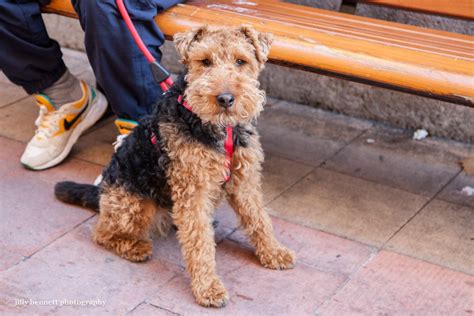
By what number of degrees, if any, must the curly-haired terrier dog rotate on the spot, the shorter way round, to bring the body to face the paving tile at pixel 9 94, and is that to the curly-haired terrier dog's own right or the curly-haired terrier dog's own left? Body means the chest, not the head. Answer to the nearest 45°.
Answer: approximately 180°

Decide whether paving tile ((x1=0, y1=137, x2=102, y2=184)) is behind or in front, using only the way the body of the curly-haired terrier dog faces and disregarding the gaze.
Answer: behind

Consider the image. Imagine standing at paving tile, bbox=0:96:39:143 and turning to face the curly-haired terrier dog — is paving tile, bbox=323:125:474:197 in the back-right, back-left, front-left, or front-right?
front-left

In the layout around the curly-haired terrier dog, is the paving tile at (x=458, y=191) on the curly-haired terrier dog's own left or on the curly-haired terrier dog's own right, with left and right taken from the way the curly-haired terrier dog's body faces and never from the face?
on the curly-haired terrier dog's own left

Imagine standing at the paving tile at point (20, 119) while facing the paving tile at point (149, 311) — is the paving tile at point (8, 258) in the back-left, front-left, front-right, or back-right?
front-right

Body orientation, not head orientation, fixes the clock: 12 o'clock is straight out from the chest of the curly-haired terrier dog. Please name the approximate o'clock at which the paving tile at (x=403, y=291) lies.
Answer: The paving tile is roughly at 11 o'clock from the curly-haired terrier dog.

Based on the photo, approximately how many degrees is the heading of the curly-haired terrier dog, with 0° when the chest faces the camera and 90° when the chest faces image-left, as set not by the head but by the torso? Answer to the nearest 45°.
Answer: approximately 315°

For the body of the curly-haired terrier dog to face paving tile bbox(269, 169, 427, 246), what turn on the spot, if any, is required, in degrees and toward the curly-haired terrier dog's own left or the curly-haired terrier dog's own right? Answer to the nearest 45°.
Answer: approximately 90° to the curly-haired terrier dog's own left

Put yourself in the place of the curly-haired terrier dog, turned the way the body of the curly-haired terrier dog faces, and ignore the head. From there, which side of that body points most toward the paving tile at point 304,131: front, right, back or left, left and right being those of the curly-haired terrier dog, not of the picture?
left

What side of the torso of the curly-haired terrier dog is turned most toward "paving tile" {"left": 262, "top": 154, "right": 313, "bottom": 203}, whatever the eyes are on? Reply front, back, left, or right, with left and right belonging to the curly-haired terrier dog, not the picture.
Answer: left

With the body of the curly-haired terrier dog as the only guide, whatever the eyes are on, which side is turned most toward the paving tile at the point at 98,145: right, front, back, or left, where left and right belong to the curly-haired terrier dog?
back

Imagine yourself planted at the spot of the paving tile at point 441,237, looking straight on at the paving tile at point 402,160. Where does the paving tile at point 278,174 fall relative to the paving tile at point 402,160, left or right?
left

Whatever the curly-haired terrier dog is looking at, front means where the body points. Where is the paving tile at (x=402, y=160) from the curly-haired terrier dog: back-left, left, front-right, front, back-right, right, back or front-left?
left
